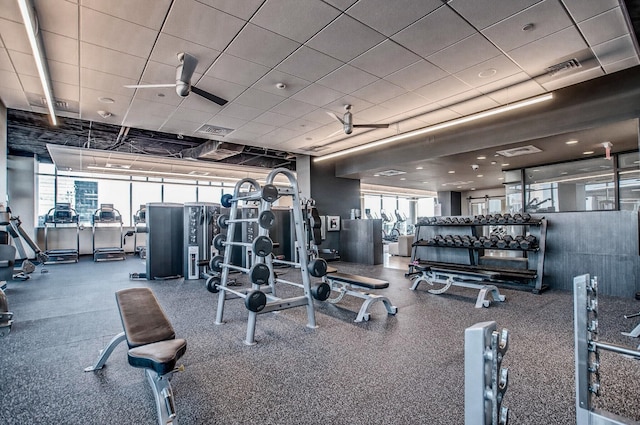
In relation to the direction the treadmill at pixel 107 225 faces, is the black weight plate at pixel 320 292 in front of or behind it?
behind

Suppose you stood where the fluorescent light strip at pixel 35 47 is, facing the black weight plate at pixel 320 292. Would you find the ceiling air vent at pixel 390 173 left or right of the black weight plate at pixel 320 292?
left

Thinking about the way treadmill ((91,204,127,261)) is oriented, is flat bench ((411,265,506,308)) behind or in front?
behind

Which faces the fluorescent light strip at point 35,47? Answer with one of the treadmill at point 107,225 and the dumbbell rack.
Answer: the dumbbell rack

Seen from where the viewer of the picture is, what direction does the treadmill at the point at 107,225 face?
facing away from the viewer

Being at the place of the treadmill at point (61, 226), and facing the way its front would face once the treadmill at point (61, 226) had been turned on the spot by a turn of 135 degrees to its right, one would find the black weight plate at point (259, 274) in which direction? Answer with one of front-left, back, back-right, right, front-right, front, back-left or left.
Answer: front-right

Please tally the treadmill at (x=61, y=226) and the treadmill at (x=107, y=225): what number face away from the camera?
2

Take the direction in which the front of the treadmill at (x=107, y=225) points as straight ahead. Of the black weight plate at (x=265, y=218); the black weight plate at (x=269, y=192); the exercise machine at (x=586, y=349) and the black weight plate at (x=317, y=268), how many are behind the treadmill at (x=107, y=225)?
4

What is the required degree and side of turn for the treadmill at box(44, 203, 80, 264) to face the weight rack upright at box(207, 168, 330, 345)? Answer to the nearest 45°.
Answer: approximately 180°

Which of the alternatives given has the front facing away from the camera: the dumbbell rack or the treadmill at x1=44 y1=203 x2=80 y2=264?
the treadmill

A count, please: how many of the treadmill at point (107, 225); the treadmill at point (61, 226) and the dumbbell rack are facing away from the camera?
2

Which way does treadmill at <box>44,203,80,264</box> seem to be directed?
away from the camera

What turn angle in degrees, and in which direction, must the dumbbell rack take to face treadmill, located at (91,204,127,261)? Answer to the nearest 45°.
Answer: approximately 45° to its right

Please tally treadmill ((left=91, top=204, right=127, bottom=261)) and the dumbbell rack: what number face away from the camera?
1

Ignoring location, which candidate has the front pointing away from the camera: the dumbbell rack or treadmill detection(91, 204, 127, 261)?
the treadmill

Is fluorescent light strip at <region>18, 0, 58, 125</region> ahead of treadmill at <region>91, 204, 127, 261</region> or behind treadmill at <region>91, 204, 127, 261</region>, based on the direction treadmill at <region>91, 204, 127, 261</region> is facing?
behind
